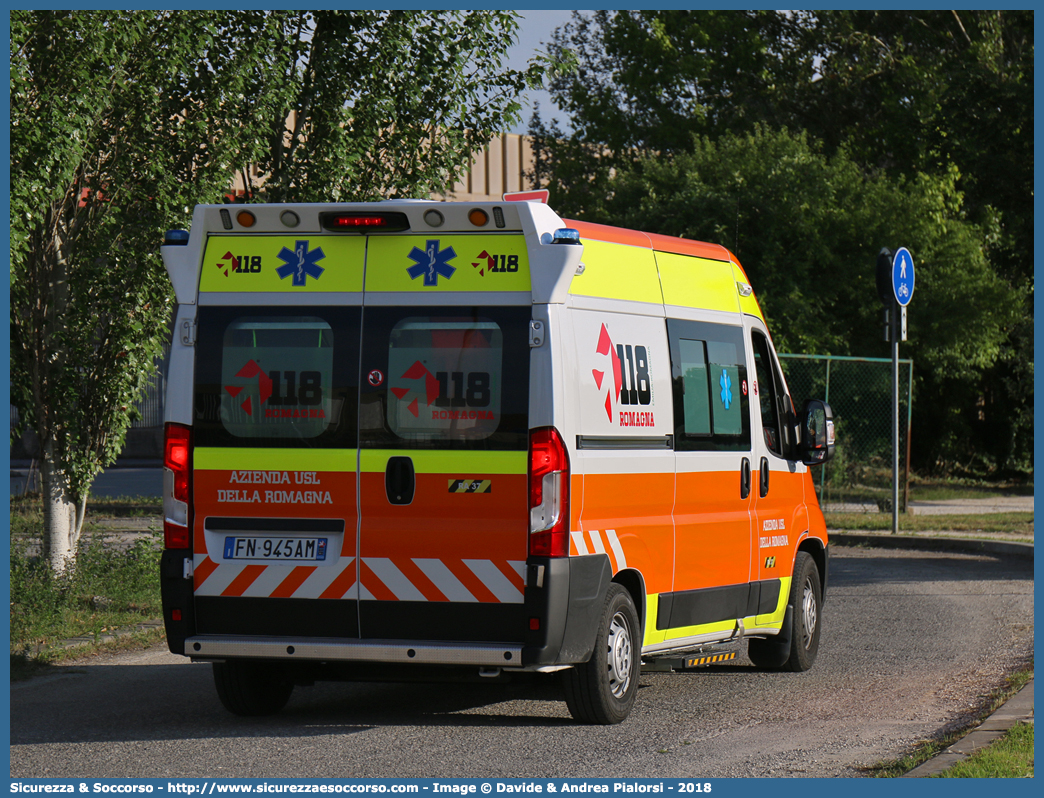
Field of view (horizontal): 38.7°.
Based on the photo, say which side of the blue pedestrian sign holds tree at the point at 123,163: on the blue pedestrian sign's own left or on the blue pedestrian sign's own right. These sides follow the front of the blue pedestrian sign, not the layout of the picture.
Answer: on the blue pedestrian sign's own right

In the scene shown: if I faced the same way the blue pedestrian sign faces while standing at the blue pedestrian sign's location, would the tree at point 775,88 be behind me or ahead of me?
behind

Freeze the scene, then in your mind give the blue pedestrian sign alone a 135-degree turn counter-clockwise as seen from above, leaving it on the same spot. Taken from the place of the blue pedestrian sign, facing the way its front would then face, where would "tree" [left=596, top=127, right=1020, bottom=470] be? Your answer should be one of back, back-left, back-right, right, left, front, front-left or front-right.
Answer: front

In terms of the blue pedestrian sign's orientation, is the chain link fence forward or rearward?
rearward

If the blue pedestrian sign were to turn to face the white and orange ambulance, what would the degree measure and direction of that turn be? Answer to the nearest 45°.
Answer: approximately 45° to its right

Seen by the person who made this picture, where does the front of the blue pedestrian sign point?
facing the viewer and to the right of the viewer
